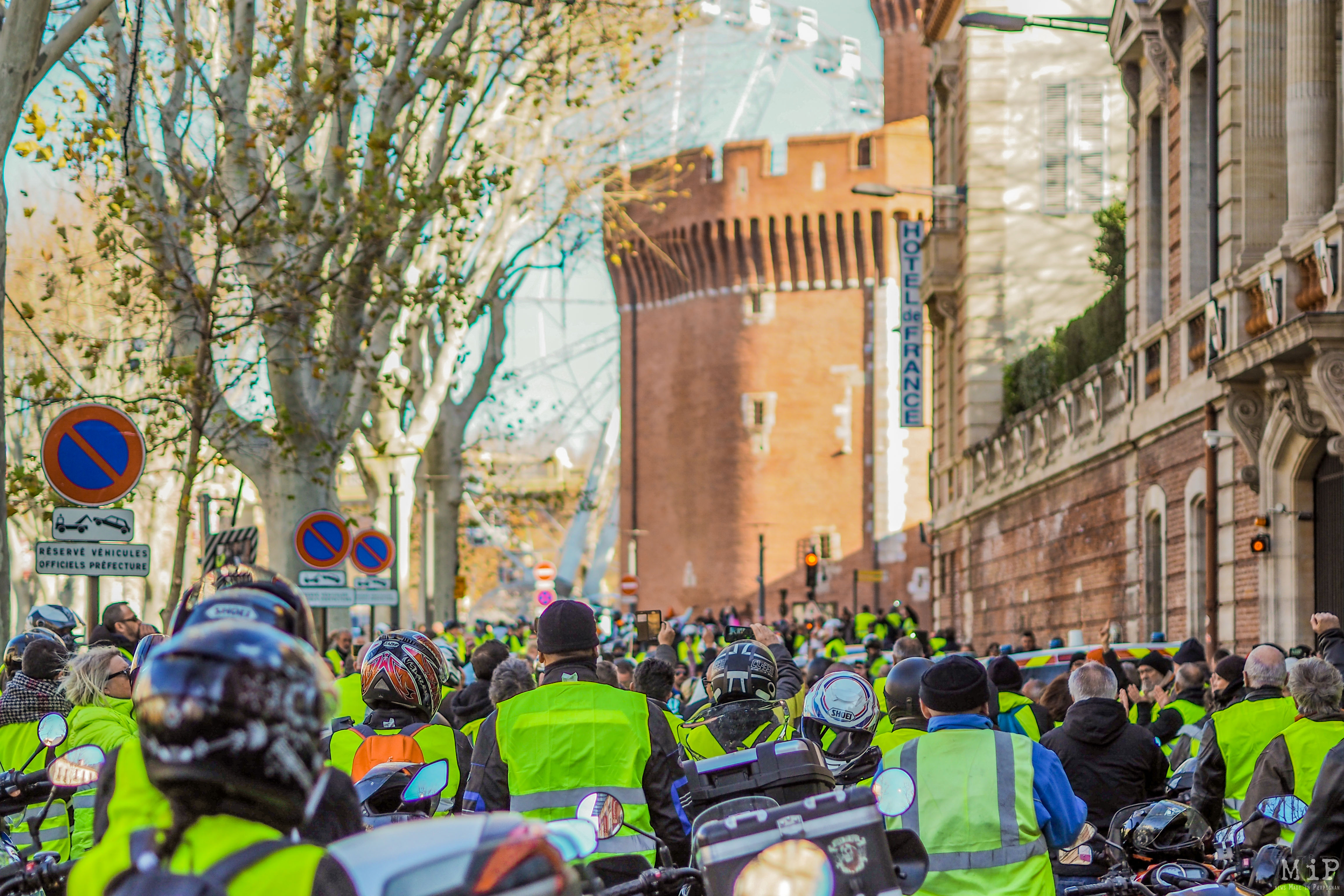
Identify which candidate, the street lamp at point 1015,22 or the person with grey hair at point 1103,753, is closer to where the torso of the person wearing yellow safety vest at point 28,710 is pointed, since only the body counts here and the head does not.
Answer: the street lamp

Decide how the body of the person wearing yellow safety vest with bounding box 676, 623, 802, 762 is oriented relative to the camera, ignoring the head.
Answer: away from the camera

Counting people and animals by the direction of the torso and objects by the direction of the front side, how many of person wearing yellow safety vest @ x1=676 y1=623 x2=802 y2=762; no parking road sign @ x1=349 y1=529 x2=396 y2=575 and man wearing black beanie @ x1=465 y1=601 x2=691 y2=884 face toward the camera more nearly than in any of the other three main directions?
1

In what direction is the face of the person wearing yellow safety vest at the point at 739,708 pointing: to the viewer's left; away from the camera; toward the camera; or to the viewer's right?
away from the camera

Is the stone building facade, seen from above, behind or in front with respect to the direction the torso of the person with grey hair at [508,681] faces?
in front

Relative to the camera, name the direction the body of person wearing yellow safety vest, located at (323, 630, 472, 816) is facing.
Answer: away from the camera

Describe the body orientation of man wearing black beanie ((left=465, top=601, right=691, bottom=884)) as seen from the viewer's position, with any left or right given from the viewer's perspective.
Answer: facing away from the viewer

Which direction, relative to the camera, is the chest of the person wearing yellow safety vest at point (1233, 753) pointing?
away from the camera

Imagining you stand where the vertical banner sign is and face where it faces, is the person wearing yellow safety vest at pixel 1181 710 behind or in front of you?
in front

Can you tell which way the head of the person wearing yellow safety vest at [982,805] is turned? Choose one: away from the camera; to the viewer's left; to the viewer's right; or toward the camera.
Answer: away from the camera

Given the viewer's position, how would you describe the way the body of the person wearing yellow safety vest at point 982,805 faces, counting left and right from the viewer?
facing away from the viewer

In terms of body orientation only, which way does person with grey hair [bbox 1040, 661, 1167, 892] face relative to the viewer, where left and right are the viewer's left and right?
facing away from the viewer

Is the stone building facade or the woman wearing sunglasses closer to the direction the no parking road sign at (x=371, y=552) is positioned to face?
the woman wearing sunglasses

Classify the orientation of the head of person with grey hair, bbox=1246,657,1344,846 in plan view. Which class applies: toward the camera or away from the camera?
away from the camera

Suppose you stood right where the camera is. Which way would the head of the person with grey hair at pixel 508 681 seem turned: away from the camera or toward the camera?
away from the camera

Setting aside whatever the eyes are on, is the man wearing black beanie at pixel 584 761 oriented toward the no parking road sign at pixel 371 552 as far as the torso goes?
yes
